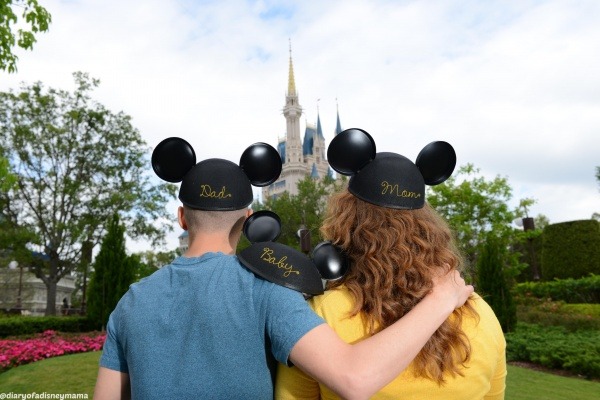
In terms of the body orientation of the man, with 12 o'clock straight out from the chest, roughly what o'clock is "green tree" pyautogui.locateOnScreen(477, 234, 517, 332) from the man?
The green tree is roughly at 1 o'clock from the man.

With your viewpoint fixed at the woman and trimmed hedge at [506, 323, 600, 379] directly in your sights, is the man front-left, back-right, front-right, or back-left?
back-left

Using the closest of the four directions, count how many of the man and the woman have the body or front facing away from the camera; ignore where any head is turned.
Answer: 2

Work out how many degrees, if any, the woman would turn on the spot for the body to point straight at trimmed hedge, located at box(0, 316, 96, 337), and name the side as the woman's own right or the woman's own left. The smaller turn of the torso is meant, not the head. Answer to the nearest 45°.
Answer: approximately 45° to the woman's own left

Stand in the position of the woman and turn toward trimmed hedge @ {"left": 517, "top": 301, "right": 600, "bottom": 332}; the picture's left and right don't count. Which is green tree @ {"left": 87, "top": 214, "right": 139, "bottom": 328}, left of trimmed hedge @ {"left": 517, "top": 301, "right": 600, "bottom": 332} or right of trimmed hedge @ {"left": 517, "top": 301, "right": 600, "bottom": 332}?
left

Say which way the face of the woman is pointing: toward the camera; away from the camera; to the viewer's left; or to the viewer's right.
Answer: away from the camera

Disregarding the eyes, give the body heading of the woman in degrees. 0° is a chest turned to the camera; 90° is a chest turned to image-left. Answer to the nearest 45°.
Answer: approximately 180°

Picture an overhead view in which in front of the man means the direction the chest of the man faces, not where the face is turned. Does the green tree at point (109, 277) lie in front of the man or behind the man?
in front

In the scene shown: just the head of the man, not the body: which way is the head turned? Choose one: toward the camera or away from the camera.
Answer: away from the camera

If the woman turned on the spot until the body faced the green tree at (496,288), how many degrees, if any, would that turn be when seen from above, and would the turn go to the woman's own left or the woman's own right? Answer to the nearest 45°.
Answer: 0° — they already face it

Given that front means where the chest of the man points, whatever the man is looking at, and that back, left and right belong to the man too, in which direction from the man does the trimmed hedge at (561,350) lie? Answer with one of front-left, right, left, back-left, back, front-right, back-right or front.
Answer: front-right

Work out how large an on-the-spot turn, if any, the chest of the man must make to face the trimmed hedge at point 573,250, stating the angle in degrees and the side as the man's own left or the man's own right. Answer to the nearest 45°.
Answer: approximately 45° to the man's own right

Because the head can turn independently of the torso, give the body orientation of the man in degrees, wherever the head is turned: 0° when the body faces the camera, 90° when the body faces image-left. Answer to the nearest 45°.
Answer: approximately 180°
